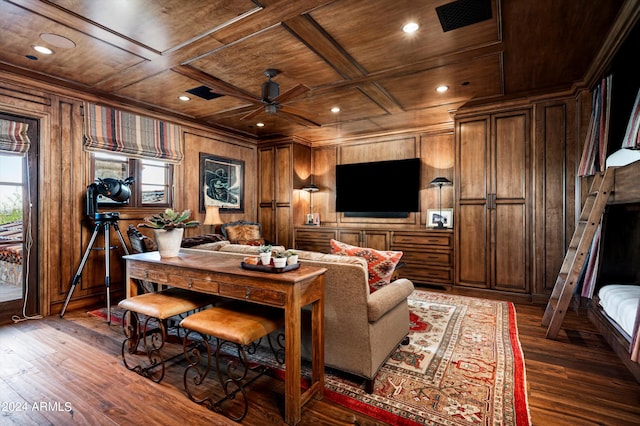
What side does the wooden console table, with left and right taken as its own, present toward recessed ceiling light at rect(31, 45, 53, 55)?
right

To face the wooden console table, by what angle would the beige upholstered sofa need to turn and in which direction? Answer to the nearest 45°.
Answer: approximately 135° to its left

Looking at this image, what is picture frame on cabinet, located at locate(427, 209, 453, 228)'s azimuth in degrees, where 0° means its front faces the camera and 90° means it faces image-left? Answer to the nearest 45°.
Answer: approximately 0°

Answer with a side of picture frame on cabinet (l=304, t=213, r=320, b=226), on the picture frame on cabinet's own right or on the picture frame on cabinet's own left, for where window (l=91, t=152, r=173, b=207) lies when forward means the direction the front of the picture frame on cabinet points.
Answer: on the picture frame on cabinet's own right

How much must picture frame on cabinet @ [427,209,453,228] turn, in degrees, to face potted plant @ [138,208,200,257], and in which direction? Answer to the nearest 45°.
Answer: approximately 45° to its right

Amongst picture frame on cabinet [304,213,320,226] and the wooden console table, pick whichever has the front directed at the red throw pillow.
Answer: the picture frame on cabinet

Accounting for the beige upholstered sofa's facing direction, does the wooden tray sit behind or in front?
behind

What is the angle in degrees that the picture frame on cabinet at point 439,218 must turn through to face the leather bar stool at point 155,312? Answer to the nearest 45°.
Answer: approximately 45° to its right
